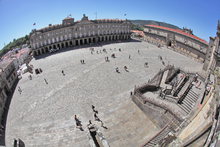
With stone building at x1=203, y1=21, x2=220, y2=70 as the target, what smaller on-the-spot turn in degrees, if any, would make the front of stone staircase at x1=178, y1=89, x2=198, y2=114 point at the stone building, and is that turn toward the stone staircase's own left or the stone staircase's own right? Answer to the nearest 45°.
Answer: approximately 135° to the stone staircase's own right

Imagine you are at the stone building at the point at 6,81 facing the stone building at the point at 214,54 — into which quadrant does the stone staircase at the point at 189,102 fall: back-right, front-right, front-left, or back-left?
front-right

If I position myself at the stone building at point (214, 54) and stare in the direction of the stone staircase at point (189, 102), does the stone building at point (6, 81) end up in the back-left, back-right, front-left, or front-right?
front-right

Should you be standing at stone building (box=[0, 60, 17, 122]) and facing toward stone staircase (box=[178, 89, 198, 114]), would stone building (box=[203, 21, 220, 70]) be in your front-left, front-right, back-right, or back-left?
front-left
